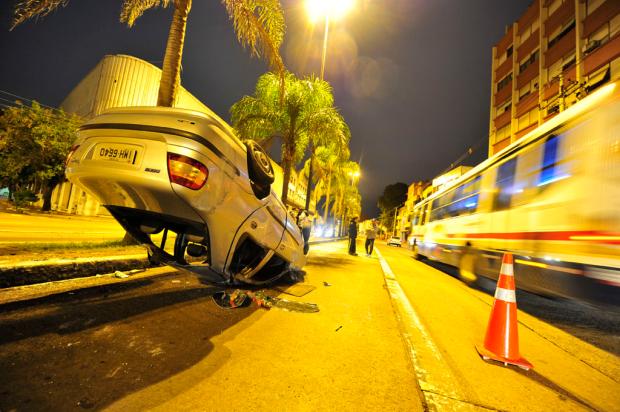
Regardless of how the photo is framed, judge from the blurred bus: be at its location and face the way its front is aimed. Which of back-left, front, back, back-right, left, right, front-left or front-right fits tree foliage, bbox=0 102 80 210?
front-left

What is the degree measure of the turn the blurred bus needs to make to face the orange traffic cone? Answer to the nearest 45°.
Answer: approximately 135° to its left

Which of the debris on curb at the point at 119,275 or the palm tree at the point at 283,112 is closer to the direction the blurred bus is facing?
the palm tree

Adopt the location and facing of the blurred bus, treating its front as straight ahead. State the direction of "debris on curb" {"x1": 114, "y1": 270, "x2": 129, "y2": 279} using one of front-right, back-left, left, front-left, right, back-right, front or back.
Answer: left

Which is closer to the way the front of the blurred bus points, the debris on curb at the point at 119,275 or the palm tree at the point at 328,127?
the palm tree

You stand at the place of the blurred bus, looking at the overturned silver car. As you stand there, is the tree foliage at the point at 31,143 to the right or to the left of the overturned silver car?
right

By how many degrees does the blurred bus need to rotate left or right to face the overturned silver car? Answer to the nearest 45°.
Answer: approximately 90° to its left

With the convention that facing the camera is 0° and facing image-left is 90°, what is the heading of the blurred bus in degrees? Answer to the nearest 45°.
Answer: approximately 135°

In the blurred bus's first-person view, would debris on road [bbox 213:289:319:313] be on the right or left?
on its left

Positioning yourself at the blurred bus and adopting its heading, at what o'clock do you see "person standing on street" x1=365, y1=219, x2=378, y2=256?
The person standing on street is roughly at 12 o'clock from the blurred bus.

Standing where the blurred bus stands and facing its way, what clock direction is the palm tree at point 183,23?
The palm tree is roughly at 10 o'clock from the blurred bus.
